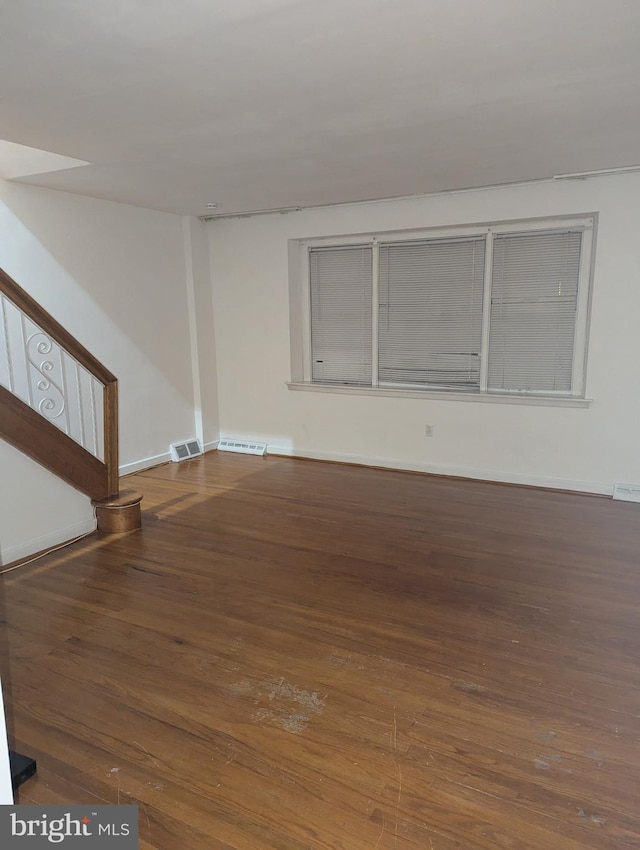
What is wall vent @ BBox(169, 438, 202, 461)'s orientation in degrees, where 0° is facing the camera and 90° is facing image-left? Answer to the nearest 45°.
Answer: approximately 315°

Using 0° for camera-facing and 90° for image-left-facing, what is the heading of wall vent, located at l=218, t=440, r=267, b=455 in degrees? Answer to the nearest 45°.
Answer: approximately 45°

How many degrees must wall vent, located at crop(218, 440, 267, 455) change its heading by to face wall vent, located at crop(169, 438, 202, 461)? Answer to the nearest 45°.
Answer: approximately 45° to its right

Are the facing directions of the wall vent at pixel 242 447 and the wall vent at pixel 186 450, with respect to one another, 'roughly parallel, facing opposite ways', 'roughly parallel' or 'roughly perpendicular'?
roughly perpendicular

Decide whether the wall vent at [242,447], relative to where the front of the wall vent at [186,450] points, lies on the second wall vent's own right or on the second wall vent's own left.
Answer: on the second wall vent's own left

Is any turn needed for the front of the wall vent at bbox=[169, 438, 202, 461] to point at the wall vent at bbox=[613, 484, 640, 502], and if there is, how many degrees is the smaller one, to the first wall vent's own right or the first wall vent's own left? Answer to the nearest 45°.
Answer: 0° — it already faces it

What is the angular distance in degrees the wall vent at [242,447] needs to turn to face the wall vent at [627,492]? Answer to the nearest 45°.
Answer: approximately 90° to its left

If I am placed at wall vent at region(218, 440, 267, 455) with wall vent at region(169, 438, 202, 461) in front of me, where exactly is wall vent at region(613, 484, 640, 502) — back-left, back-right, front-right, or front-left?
back-left
